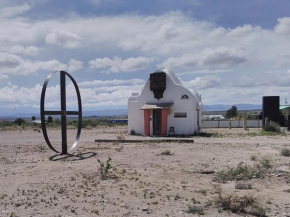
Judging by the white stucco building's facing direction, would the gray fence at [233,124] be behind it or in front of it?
behind

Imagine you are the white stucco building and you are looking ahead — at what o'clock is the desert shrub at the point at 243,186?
The desert shrub is roughly at 12 o'clock from the white stucco building.

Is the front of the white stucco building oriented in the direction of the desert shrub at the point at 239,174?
yes

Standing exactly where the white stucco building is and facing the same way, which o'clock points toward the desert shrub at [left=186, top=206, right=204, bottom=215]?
The desert shrub is roughly at 12 o'clock from the white stucco building.

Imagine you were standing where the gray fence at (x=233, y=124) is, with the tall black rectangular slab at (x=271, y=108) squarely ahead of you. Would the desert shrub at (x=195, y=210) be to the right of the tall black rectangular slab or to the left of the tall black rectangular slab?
right

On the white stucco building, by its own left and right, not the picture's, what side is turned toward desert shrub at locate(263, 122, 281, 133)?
left

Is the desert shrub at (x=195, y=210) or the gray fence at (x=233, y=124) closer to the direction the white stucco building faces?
the desert shrub

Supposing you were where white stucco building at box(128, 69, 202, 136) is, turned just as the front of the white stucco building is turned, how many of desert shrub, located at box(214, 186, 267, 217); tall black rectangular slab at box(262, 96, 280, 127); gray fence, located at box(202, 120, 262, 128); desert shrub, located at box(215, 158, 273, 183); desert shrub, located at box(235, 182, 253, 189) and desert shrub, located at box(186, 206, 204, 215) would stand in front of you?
4

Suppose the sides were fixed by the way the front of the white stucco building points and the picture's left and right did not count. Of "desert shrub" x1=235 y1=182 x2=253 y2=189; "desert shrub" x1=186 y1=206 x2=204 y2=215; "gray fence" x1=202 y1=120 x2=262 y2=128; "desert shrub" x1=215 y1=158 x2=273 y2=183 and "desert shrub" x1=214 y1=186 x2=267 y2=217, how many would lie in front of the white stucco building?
4

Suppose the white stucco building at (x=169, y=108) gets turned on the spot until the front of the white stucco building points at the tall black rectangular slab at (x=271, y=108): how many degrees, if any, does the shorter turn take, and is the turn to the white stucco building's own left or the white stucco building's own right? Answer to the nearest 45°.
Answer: approximately 135° to the white stucco building's own left

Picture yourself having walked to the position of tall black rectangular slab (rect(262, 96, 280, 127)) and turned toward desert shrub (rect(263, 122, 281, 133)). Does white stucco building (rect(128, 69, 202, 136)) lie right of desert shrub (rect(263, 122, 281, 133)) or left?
right

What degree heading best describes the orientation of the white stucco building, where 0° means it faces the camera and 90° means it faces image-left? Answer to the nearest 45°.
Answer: approximately 0°

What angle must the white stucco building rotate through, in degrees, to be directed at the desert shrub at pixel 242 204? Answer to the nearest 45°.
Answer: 0° — it already faces it
